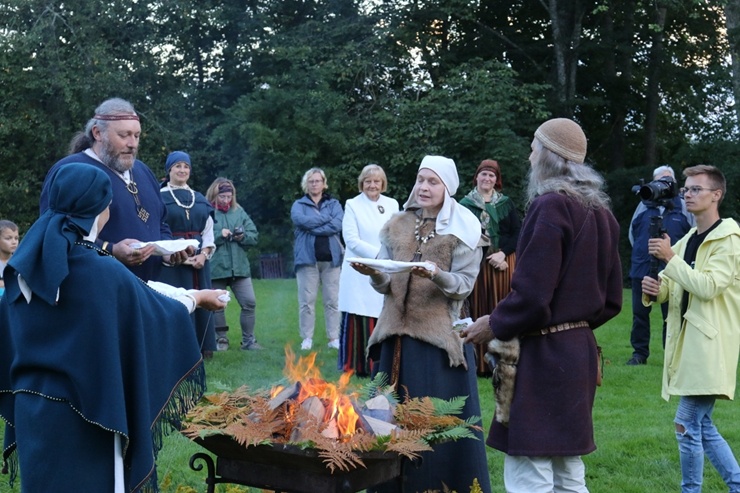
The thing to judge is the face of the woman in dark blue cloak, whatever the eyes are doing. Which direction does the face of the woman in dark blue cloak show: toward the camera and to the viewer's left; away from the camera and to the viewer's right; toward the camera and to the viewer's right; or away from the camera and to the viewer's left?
away from the camera and to the viewer's right

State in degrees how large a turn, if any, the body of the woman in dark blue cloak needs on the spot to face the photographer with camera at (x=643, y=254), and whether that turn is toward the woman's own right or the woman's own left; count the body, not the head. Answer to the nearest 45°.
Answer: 0° — they already face them

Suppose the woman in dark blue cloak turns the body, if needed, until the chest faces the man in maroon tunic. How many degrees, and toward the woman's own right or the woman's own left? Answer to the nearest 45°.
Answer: approximately 45° to the woman's own right

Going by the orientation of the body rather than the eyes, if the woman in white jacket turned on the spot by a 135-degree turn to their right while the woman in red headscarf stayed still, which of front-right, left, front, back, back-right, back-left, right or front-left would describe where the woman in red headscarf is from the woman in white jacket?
back-right

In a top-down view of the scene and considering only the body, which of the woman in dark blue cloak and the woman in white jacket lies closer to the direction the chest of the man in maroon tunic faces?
the woman in white jacket

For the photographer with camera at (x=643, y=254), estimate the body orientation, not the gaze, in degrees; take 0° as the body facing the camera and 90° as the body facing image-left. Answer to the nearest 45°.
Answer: approximately 45°

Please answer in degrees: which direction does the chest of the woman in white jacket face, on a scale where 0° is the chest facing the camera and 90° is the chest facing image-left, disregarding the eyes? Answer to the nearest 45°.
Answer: approximately 0°

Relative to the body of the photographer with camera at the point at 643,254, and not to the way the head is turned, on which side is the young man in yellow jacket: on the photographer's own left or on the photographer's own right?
on the photographer's own left

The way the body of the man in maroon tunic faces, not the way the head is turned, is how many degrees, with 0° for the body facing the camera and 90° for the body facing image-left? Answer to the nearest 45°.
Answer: approximately 135°

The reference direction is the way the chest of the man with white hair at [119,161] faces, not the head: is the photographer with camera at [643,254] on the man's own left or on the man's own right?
on the man's own left

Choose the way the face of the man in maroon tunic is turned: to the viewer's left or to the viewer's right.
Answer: to the viewer's left
